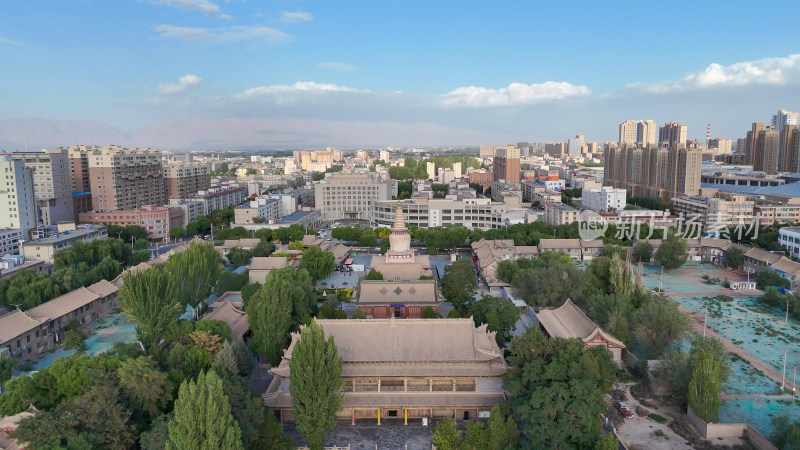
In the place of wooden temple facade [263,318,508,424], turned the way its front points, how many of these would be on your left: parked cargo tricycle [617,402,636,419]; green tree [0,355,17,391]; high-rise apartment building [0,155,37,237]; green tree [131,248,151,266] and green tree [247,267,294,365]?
1

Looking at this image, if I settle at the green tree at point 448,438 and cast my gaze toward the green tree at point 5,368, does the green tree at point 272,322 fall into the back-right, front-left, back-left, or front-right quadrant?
front-right

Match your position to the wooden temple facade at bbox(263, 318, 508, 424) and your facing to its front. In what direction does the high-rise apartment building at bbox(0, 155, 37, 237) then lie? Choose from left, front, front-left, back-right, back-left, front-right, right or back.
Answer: back-right

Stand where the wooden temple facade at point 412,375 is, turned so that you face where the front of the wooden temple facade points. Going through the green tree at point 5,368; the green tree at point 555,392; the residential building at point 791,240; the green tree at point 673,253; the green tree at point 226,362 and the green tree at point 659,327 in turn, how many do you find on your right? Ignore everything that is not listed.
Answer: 2

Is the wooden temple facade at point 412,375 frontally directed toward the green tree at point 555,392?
no

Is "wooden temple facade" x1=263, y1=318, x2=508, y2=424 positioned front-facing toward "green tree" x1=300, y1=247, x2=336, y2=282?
no

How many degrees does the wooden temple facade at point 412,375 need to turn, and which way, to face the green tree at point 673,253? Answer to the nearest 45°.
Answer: approximately 135° to its left

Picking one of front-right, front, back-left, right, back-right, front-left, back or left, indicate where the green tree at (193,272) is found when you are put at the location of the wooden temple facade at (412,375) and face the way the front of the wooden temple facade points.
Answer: back-right

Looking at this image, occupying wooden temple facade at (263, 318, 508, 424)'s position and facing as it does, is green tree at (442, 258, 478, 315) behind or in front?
behind

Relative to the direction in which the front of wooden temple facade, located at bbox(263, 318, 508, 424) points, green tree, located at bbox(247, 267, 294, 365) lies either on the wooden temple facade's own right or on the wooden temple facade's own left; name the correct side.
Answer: on the wooden temple facade's own right

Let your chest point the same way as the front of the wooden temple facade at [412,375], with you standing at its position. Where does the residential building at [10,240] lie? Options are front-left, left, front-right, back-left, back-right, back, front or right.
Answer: back-right

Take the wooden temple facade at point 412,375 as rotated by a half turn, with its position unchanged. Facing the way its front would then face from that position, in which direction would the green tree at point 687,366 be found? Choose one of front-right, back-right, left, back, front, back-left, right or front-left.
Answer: right

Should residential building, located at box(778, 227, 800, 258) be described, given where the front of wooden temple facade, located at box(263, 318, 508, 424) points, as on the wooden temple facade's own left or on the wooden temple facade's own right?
on the wooden temple facade's own left

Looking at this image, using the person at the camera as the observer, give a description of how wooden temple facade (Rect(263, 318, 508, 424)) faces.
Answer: facing the viewer

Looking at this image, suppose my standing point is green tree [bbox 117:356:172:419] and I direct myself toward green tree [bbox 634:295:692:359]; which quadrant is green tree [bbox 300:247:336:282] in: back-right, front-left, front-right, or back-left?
front-left

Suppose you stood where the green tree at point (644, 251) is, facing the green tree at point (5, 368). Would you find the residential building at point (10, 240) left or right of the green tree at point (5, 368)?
right

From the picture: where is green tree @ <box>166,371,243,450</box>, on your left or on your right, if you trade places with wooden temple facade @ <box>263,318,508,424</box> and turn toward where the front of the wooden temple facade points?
on your right

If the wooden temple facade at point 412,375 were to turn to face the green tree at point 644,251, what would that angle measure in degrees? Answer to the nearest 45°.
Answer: approximately 135° to its left

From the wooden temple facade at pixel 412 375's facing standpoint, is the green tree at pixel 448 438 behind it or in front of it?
in front

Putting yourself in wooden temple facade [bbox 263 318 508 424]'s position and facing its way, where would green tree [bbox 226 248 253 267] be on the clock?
The green tree is roughly at 5 o'clock from the wooden temple facade.

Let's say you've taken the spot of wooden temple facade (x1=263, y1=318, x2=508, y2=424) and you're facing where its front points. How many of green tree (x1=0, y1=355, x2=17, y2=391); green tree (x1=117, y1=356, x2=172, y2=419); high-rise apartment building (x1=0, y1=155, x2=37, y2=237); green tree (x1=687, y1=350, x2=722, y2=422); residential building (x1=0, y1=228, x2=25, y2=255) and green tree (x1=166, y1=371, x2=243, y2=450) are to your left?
1
